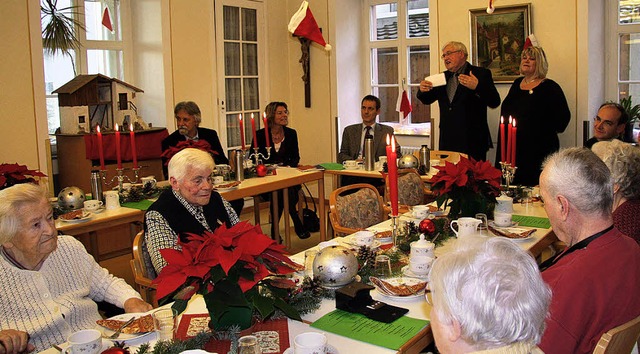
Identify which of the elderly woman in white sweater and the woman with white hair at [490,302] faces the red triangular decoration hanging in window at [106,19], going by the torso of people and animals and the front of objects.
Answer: the woman with white hair

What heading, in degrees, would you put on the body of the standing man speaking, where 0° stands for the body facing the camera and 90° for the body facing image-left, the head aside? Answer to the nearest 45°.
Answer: approximately 45°

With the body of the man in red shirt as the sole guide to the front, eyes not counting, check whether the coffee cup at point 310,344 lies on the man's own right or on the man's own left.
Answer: on the man's own left

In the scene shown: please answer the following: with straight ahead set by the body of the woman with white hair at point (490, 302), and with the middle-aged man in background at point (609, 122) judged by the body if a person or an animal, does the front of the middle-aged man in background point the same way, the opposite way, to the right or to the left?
to the left

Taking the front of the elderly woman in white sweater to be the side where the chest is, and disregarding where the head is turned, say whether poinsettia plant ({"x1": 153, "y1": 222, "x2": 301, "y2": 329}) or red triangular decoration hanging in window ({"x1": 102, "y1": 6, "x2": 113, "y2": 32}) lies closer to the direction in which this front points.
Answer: the poinsettia plant

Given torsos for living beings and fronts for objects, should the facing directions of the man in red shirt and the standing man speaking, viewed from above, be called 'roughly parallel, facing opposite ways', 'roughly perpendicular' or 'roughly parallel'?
roughly perpendicular

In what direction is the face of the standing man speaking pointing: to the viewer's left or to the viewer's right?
to the viewer's left

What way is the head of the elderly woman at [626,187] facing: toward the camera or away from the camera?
away from the camera

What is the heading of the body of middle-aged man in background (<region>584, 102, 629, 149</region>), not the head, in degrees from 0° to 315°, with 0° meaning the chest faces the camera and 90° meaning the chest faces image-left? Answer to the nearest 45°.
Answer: approximately 45°

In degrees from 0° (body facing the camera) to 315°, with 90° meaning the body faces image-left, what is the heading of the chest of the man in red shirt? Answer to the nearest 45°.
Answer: approximately 135°
